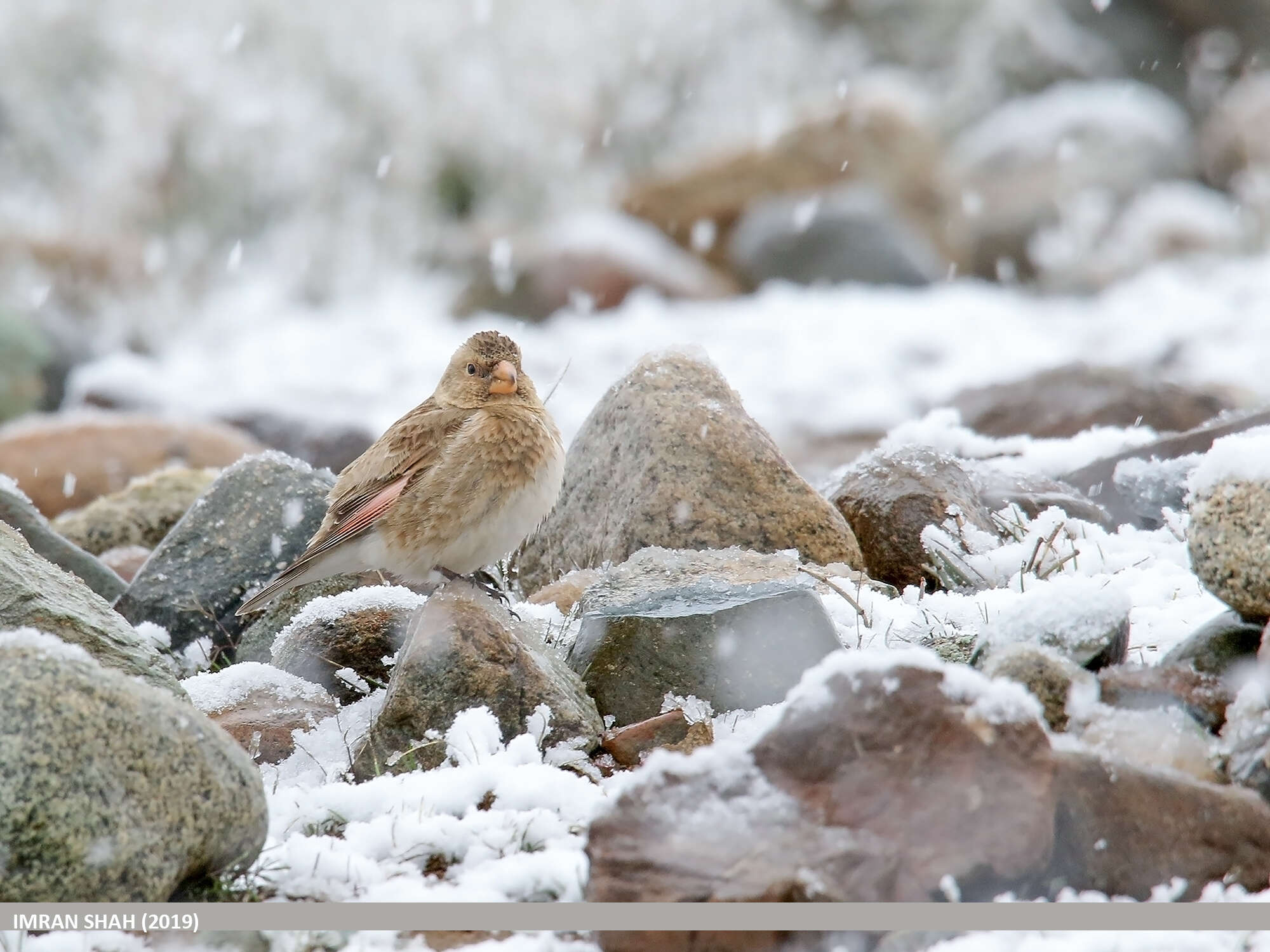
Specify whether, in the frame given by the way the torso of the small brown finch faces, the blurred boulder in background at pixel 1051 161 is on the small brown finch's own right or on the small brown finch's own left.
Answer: on the small brown finch's own left

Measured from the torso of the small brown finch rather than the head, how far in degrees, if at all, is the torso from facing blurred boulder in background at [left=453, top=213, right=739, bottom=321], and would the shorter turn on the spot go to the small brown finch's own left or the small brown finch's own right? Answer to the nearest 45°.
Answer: approximately 135° to the small brown finch's own left

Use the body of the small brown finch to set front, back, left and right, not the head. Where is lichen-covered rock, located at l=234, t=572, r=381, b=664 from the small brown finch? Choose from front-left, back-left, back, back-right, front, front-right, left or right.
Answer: back

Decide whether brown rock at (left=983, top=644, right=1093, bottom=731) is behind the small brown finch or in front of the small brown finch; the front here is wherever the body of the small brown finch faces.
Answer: in front

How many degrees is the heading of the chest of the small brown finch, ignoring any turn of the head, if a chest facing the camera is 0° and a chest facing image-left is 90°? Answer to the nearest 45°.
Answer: approximately 315°

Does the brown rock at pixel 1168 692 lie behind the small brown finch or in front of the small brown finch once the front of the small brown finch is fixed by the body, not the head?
in front

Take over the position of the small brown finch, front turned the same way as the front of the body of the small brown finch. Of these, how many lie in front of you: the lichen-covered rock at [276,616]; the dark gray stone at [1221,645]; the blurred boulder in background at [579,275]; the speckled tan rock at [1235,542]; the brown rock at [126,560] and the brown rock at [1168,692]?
3

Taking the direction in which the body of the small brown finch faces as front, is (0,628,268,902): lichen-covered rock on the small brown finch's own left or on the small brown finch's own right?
on the small brown finch's own right

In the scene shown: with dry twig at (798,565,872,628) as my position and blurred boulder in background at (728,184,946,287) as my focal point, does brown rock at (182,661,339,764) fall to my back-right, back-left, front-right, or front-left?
back-left

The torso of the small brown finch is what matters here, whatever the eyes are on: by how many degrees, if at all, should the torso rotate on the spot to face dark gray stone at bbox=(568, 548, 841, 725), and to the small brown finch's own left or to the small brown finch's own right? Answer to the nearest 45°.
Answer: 0° — it already faces it

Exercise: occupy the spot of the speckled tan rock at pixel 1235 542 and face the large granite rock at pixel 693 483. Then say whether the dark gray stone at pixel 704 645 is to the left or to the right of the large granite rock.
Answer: left

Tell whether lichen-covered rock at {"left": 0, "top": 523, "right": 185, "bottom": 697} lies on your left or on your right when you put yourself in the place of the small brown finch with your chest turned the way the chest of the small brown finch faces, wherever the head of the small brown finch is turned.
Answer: on your right

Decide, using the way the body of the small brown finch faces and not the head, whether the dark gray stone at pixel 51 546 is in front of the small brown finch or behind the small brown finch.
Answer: behind

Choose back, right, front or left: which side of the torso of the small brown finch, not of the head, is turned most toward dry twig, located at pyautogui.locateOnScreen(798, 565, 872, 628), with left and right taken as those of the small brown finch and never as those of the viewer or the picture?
front

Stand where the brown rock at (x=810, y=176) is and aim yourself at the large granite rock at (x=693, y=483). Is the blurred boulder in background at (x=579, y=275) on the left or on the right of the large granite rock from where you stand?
right

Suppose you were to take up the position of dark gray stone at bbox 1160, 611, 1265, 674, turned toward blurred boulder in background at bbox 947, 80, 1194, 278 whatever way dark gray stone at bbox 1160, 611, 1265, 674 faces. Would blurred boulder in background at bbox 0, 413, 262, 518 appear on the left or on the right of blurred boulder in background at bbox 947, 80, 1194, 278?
left

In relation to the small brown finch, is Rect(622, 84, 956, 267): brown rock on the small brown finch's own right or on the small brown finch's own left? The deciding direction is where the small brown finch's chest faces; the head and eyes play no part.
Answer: on the small brown finch's own left

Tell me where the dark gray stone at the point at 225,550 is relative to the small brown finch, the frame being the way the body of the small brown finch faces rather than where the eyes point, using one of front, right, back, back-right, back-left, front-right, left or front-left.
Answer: back
